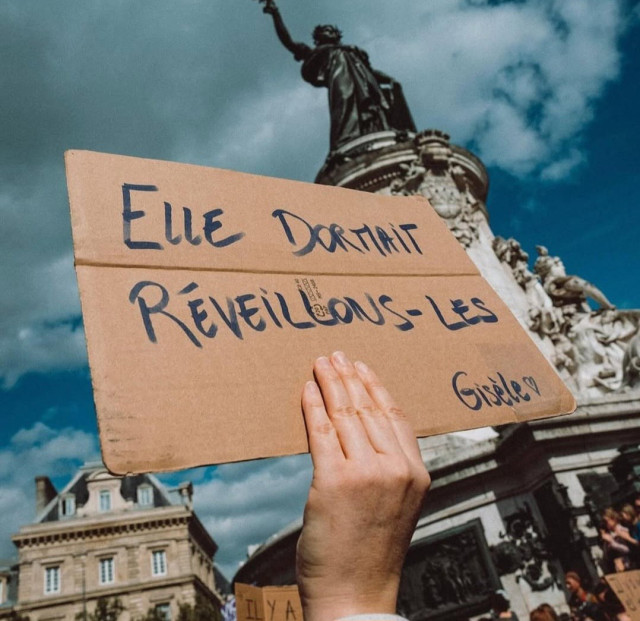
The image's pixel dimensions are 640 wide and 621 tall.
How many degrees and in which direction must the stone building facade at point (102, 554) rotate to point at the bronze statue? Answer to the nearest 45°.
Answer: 0° — it already faces it

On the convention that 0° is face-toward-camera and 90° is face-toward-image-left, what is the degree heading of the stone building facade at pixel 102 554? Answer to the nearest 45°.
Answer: approximately 0°
